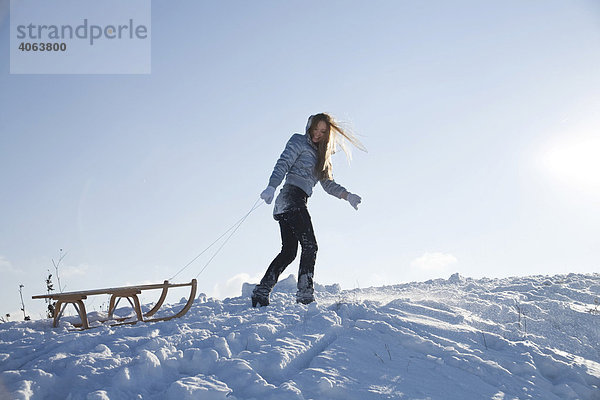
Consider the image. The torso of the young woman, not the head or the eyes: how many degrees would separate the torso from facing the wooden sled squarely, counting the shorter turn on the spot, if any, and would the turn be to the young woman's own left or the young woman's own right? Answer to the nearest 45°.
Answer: approximately 135° to the young woman's own right
